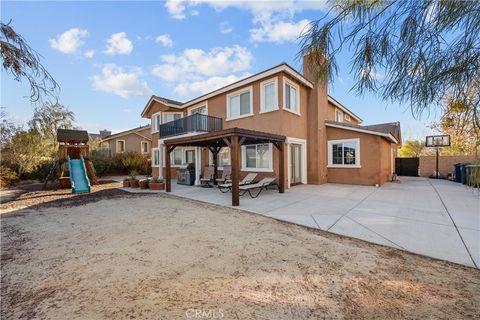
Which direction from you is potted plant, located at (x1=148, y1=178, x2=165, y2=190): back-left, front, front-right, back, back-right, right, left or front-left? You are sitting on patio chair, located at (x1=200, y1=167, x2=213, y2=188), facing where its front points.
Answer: front-right

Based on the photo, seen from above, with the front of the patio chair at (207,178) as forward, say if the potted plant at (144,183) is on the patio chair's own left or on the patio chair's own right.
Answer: on the patio chair's own right

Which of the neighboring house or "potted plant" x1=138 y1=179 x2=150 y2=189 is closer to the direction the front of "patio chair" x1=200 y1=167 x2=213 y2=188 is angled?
the potted plant

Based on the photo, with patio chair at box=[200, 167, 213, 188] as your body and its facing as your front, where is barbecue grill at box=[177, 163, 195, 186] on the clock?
The barbecue grill is roughly at 3 o'clock from the patio chair.

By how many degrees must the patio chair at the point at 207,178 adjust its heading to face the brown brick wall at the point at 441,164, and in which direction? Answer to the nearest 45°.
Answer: approximately 135° to its left

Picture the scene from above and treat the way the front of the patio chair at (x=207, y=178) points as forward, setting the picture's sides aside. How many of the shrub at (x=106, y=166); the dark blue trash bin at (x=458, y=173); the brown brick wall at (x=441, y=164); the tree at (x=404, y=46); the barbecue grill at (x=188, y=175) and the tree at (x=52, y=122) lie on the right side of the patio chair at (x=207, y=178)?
3

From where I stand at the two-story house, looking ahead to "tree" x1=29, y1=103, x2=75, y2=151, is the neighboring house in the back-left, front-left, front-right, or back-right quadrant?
front-right

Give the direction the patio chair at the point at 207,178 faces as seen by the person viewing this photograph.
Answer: facing the viewer and to the left of the viewer

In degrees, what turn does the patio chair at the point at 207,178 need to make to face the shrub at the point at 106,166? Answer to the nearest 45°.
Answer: approximately 90° to its right

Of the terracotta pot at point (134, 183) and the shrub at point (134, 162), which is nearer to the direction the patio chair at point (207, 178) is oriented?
the terracotta pot

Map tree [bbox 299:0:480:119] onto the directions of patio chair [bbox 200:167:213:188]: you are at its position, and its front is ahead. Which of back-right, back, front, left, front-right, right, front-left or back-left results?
front-left

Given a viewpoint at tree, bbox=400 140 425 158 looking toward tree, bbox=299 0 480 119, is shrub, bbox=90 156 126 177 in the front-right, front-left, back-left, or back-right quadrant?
front-right
